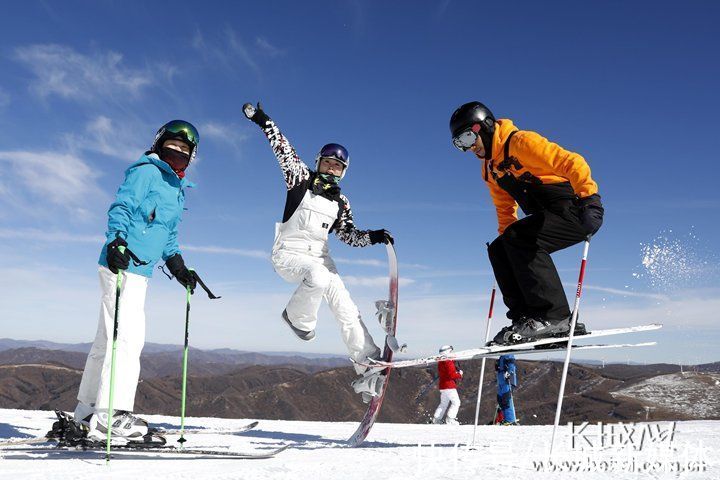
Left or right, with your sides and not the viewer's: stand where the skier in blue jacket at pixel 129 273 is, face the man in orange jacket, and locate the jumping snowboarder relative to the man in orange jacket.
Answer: left

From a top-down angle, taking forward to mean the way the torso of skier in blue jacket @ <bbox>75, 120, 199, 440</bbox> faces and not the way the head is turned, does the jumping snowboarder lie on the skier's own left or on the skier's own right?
on the skier's own left

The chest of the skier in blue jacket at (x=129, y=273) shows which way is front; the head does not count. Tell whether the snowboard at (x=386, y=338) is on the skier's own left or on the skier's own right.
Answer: on the skier's own left

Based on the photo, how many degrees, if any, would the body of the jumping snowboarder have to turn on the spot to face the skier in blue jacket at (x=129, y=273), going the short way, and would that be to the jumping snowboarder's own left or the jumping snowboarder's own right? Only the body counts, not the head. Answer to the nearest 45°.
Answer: approximately 90° to the jumping snowboarder's own right

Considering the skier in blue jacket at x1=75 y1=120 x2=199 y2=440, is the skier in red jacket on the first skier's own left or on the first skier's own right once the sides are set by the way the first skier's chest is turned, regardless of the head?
on the first skier's own left

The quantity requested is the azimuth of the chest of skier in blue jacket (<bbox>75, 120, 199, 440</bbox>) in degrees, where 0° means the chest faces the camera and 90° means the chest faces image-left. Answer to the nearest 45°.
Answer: approximately 315°

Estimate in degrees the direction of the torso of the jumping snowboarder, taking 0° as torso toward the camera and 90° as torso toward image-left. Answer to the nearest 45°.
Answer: approximately 315°

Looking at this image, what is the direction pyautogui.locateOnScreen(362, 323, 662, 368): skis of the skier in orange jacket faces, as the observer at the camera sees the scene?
facing to the left of the viewer
